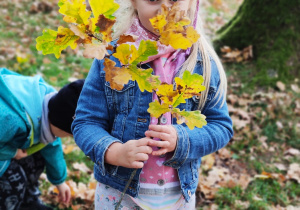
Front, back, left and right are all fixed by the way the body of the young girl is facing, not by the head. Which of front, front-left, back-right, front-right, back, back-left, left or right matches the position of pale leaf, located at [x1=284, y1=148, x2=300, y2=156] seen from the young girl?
back-left

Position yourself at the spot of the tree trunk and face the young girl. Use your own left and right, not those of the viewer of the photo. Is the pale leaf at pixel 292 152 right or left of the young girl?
left

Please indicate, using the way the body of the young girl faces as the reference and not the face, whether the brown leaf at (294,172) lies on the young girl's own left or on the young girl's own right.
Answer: on the young girl's own left

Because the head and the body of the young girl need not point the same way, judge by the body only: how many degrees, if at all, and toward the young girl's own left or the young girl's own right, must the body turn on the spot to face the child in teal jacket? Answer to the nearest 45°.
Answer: approximately 135° to the young girl's own right

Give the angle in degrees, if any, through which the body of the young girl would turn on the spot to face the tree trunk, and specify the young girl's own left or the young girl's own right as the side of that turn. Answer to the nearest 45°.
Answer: approximately 135° to the young girl's own left

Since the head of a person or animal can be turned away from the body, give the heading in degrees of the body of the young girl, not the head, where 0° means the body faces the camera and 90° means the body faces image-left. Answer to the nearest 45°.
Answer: approximately 0°
